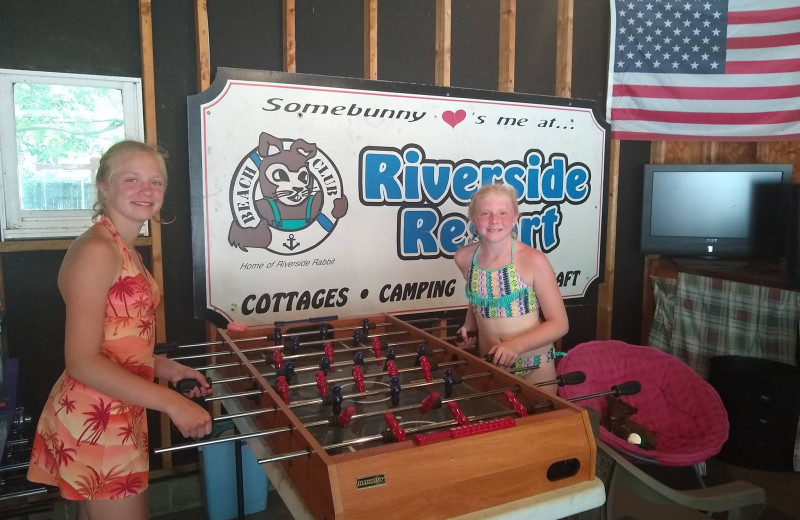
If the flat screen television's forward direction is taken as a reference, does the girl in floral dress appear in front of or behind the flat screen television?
in front

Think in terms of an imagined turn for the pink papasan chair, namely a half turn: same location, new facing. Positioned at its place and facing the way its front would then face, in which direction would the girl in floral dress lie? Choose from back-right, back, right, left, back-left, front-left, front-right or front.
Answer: left

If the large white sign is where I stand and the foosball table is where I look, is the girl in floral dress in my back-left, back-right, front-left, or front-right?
front-right

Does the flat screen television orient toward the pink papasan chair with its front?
yes

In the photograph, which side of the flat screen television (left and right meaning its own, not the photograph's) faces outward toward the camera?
front

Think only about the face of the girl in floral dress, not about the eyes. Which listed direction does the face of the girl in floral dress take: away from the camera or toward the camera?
toward the camera

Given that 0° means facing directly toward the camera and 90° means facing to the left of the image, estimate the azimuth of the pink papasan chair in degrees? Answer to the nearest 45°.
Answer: approximately 45°
